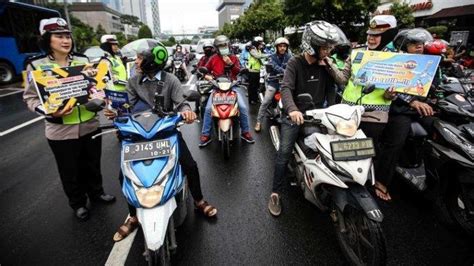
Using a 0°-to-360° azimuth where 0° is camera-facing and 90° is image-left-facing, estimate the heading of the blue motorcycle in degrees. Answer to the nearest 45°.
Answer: approximately 0°

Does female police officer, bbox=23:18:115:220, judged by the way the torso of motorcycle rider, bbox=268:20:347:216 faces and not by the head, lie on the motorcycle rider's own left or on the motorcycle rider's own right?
on the motorcycle rider's own right

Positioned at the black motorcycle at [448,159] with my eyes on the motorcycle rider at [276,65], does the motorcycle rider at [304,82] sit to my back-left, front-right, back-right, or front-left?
front-left

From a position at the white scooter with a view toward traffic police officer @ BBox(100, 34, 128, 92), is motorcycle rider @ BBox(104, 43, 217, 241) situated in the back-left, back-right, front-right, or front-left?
front-left

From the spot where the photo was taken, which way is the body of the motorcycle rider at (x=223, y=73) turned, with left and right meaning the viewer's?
facing the viewer

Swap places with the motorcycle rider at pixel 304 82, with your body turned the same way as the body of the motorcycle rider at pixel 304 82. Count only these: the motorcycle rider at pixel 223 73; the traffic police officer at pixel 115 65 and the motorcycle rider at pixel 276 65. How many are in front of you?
0

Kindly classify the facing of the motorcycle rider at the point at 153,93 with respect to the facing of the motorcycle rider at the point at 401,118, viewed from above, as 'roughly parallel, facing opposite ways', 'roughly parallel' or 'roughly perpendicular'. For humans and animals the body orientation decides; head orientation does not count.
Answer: roughly parallel

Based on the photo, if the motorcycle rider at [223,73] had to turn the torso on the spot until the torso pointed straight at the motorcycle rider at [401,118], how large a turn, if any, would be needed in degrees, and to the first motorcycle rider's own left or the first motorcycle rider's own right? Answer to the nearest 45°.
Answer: approximately 45° to the first motorcycle rider's own left

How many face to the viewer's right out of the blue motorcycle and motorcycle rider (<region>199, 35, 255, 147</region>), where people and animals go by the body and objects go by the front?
0

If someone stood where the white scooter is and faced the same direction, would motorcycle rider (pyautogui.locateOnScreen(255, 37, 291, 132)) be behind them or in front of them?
behind

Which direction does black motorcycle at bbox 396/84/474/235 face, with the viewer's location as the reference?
facing the viewer and to the right of the viewer

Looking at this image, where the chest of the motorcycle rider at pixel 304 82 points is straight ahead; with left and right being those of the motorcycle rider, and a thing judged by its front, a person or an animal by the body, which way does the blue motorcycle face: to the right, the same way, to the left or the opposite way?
the same way

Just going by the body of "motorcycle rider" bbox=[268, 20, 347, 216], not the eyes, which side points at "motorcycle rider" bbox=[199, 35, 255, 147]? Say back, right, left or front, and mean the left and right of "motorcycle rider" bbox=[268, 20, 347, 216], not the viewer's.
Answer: back

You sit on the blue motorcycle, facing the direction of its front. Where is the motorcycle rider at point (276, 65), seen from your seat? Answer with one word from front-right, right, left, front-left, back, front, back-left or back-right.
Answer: back-left
